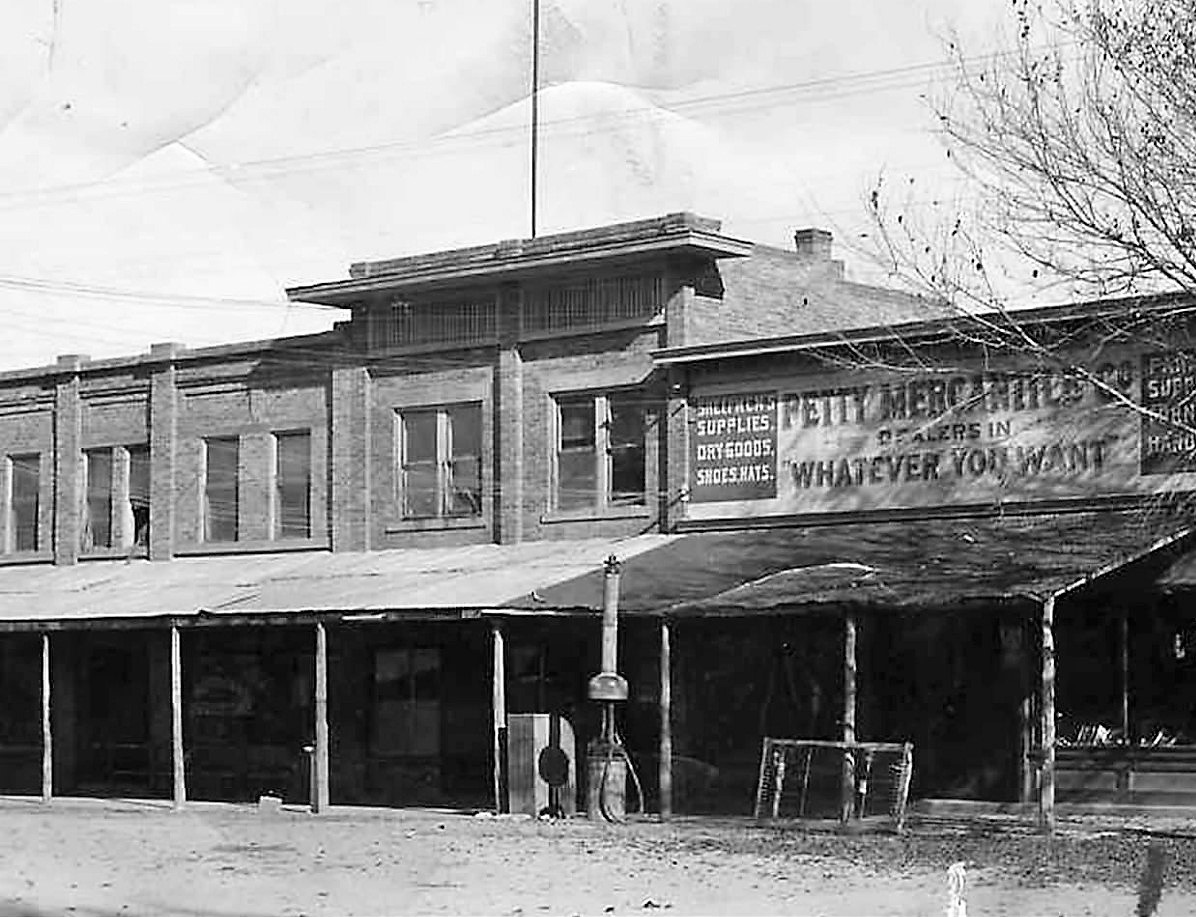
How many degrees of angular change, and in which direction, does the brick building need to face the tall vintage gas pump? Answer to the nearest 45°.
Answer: approximately 45° to its left

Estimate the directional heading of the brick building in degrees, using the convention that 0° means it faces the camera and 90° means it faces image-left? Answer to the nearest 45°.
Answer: approximately 45°
